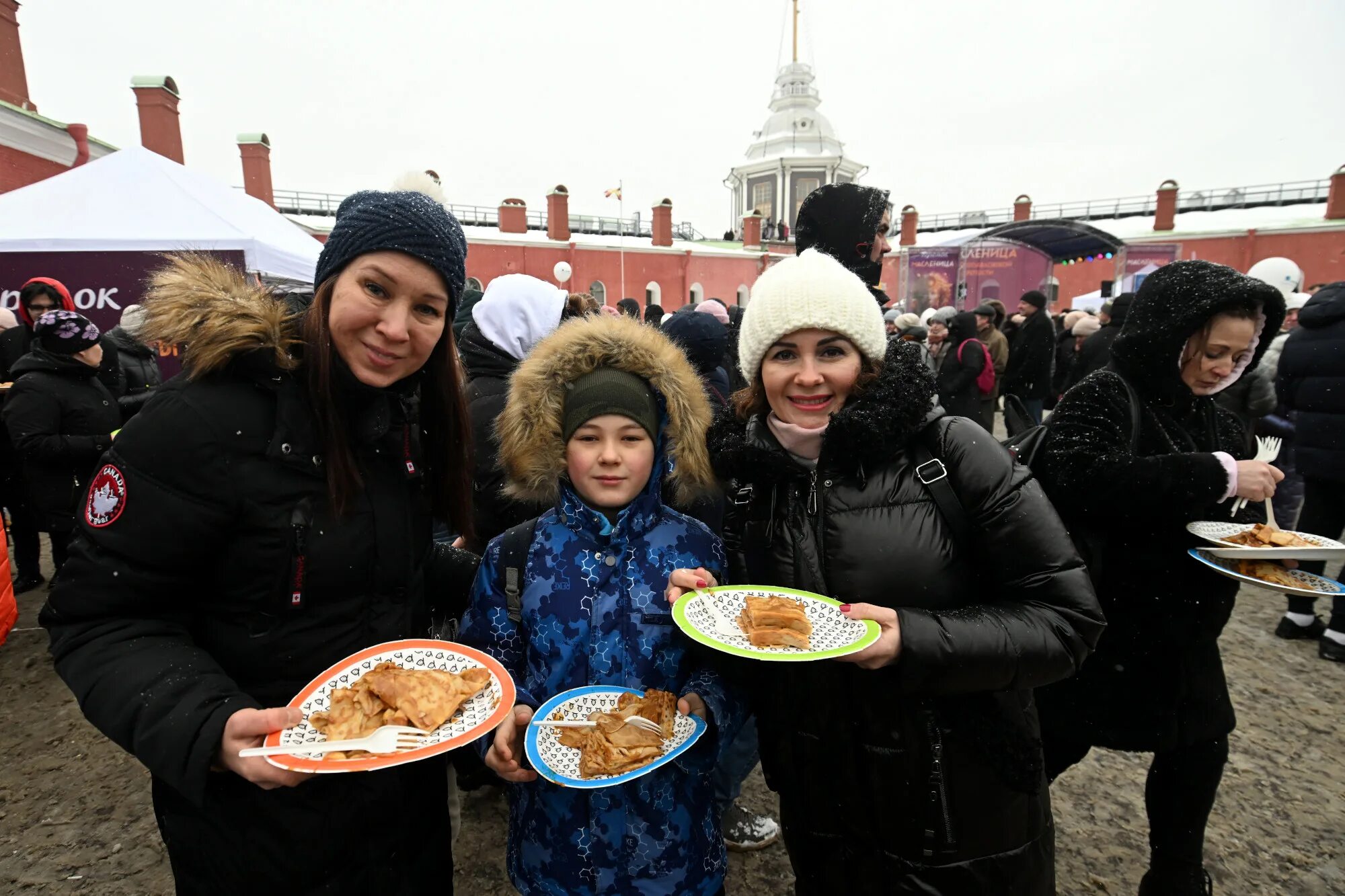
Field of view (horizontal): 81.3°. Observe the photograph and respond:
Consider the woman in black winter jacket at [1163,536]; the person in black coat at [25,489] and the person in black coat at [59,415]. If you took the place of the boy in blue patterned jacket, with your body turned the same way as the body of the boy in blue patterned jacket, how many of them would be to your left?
1

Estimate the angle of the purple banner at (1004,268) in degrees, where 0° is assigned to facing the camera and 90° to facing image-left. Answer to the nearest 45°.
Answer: approximately 0°

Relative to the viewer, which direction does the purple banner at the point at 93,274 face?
toward the camera

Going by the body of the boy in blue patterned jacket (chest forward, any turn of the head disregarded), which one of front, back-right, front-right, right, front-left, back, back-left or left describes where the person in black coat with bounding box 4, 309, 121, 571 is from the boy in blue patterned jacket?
back-right

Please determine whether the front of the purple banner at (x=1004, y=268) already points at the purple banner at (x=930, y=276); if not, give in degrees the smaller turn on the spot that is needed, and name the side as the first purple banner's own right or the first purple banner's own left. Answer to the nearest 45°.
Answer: approximately 45° to the first purple banner's own right

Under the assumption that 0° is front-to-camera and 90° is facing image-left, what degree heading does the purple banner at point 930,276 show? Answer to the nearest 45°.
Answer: approximately 0°
